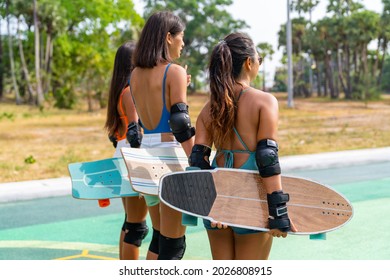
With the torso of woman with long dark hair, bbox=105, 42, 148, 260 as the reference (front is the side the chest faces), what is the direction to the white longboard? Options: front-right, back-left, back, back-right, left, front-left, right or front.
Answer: back-right

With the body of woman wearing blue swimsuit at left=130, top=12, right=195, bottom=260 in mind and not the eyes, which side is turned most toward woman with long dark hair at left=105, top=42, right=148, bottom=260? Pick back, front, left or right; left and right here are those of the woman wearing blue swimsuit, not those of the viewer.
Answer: left

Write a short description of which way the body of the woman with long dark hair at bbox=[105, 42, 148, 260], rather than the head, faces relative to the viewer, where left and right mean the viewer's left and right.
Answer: facing away from the viewer and to the right of the viewer

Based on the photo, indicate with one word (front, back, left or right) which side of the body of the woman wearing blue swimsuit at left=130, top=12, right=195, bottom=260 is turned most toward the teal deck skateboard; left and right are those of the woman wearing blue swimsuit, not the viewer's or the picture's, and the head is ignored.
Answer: left

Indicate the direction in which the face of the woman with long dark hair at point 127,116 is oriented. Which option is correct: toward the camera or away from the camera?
away from the camera

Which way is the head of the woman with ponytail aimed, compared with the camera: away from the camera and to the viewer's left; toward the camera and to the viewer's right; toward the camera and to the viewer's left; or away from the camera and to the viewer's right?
away from the camera and to the viewer's right

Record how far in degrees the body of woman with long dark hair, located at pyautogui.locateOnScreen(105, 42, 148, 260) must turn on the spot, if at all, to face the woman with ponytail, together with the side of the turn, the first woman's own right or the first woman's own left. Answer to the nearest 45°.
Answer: approximately 90° to the first woman's own right

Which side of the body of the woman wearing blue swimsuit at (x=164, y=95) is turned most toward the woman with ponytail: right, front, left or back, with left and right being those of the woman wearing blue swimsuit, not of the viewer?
right

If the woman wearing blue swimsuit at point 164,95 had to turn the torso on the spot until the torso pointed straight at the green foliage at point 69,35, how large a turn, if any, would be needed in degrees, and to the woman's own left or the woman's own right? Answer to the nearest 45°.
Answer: approximately 45° to the woman's own left

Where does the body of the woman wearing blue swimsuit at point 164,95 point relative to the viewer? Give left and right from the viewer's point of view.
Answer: facing away from the viewer and to the right of the viewer
